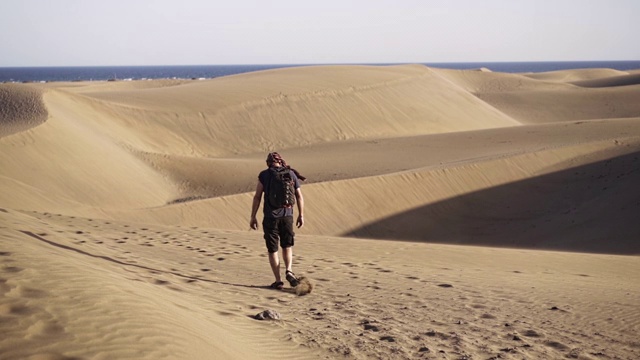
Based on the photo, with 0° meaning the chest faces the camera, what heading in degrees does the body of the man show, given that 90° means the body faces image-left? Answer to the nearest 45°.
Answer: approximately 180°

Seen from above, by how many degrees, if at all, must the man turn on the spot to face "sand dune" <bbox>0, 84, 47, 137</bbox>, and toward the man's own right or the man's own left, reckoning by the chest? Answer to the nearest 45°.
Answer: approximately 45° to the man's own left
